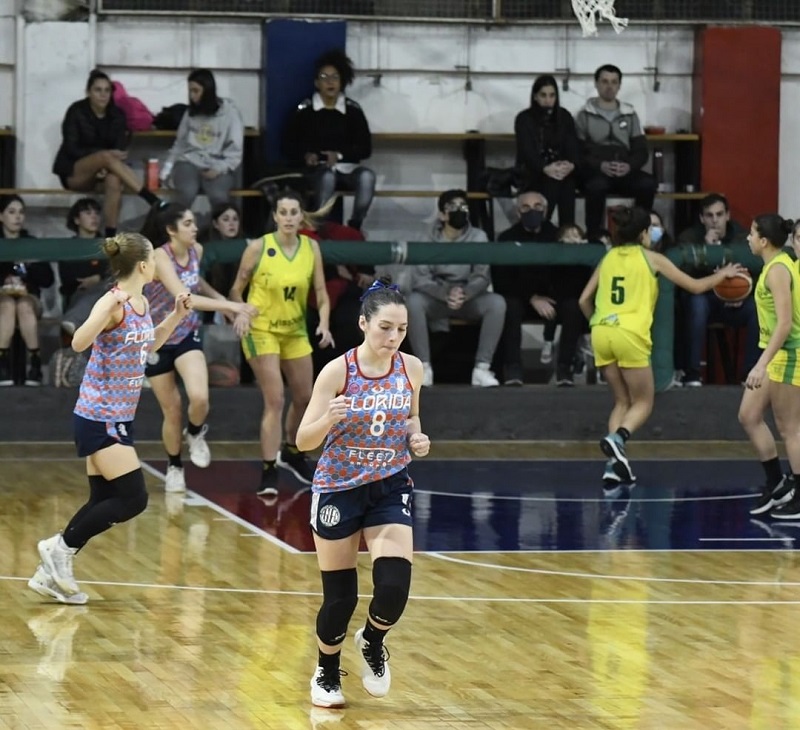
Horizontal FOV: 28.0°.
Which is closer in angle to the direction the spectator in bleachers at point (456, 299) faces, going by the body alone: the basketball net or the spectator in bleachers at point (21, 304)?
the basketball net

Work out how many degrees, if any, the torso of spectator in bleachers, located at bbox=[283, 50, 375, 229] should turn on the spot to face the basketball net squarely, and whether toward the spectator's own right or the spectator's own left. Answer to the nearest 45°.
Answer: approximately 45° to the spectator's own left

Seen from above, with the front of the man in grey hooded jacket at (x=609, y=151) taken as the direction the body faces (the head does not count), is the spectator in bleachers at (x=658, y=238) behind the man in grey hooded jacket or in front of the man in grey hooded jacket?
in front

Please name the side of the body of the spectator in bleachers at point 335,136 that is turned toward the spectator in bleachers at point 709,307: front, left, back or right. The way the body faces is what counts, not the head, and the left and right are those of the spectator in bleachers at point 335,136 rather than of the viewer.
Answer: left

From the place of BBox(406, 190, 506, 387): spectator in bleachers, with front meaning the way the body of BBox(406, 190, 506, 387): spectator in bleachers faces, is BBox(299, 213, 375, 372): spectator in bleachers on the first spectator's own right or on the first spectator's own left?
on the first spectator's own right

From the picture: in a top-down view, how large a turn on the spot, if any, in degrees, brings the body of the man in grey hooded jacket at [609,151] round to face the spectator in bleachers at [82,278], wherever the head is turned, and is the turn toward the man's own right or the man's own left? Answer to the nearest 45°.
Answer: approximately 45° to the man's own right
